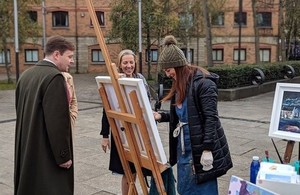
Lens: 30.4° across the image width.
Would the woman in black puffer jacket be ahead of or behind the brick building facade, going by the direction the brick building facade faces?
ahead

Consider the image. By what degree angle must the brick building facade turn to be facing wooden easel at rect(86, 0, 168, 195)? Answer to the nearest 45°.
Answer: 0° — it already faces it

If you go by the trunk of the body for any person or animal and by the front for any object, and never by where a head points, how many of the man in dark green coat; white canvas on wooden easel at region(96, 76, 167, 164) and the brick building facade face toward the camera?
1

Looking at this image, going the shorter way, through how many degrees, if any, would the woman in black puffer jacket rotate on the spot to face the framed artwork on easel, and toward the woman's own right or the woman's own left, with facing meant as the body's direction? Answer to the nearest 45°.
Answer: approximately 180°

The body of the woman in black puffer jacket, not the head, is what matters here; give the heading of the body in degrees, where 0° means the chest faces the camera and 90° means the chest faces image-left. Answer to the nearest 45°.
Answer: approximately 45°

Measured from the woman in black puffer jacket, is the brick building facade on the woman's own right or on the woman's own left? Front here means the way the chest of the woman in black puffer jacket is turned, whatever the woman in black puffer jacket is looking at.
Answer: on the woman's own right

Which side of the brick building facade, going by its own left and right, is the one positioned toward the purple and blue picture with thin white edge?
front

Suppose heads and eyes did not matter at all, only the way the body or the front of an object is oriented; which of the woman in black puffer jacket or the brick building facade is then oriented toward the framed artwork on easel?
the brick building facade

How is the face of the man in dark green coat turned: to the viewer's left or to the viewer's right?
to the viewer's right
